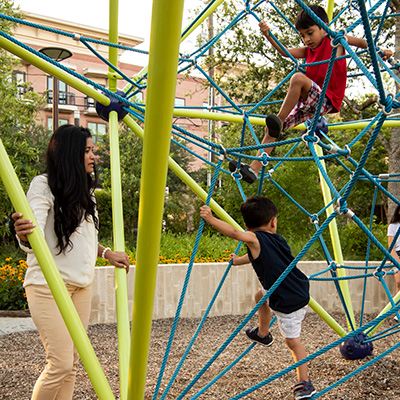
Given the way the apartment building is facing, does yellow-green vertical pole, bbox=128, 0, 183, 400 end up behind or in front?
in front

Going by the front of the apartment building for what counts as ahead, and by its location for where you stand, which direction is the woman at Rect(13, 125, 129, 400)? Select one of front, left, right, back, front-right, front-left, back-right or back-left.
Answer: front-right

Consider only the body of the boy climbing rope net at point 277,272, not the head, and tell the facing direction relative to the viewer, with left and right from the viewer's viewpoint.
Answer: facing away from the viewer and to the left of the viewer

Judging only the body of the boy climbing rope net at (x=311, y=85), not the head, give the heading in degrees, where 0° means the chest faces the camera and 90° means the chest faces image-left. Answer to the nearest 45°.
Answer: approximately 45°

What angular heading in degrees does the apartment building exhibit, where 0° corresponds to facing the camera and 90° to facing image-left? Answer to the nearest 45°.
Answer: approximately 315°

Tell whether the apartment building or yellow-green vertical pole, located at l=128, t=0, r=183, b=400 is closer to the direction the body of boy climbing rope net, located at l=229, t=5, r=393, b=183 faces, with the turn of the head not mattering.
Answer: the yellow-green vertical pole

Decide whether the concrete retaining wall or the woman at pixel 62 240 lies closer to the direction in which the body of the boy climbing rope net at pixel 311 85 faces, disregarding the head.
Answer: the woman

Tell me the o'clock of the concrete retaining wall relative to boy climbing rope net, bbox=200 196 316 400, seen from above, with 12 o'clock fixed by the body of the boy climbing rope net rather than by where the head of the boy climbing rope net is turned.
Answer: The concrete retaining wall is roughly at 1 o'clock from the boy climbing rope net.

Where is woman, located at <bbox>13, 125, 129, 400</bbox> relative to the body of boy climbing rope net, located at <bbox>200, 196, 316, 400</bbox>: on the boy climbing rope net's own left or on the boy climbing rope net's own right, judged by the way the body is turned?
on the boy climbing rope net's own left

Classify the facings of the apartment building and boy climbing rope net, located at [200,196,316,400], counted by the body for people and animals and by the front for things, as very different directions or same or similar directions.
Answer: very different directions

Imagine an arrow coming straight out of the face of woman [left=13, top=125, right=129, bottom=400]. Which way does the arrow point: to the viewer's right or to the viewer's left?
to the viewer's right

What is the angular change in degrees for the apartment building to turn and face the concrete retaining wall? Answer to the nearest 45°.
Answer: approximately 45° to its right

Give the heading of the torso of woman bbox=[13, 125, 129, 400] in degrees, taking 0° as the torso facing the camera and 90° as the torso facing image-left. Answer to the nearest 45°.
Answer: approximately 315°
